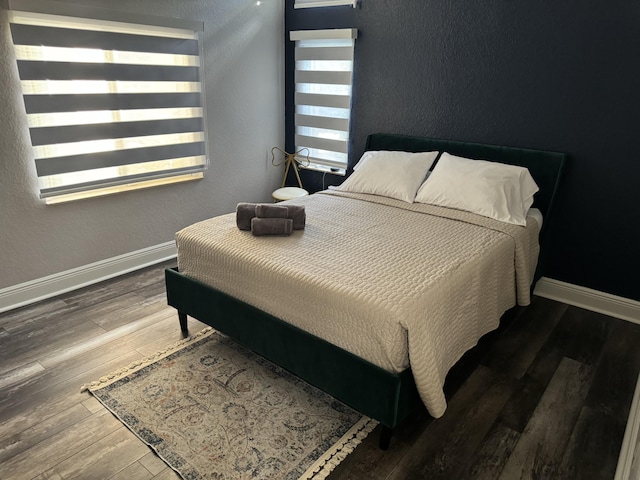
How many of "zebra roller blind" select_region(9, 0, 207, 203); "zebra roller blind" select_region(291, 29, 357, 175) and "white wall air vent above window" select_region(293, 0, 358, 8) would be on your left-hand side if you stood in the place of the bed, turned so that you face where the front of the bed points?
0

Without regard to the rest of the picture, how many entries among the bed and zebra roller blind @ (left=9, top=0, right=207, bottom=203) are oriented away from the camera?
0

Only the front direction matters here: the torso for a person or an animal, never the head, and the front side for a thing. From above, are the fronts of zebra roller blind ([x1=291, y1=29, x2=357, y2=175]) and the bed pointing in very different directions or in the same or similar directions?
same or similar directions

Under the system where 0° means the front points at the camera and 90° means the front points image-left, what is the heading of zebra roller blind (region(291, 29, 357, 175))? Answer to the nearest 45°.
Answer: approximately 45°

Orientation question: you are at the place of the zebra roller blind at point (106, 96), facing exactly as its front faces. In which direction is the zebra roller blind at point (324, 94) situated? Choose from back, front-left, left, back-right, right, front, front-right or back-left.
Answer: front-left

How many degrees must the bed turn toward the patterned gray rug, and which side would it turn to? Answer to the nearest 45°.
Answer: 0° — it already faces it

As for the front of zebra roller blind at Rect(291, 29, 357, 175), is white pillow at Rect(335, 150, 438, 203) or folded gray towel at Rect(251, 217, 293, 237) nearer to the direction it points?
the folded gray towel

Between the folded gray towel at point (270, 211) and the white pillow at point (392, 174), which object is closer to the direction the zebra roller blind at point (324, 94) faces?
the folded gray towel

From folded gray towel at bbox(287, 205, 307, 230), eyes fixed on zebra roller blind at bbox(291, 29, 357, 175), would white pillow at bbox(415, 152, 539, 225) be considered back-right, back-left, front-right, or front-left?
front-right

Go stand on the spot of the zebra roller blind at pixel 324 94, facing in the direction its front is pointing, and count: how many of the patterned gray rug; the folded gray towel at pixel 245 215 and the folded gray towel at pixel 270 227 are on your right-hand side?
0

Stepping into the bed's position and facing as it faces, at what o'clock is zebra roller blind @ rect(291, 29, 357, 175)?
The zebra roller blind is roughly at 4 o'clock from the bed.

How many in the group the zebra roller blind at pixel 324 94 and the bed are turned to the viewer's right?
0

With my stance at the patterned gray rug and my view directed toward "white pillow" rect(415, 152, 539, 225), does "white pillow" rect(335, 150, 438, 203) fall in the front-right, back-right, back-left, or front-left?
front-left

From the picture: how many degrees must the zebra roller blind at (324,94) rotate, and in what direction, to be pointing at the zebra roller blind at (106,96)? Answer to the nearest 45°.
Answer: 0° — it already faces it

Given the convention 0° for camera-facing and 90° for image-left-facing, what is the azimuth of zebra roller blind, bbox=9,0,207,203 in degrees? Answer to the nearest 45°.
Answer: approximately 315°

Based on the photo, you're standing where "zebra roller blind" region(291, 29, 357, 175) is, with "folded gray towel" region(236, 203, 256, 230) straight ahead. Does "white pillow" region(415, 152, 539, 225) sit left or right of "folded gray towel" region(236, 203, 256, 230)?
left

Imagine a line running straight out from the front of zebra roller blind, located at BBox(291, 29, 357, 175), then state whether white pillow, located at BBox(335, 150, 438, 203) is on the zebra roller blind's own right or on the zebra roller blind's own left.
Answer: on the zebra roller blind's own left

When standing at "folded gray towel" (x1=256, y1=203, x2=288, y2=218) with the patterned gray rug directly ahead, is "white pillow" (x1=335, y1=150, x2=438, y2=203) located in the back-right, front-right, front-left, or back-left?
back-left

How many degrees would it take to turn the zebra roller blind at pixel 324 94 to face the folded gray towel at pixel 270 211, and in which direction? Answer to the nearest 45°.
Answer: approximately 45° to its left
